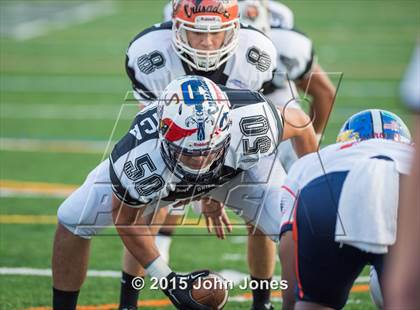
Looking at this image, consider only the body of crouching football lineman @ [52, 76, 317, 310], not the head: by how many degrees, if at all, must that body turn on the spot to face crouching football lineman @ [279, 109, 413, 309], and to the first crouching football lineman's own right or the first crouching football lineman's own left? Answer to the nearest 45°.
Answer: approximately 45° to the first crouching football lineman's own left

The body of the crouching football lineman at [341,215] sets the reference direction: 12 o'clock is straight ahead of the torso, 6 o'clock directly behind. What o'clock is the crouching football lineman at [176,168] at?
the crouching football lineman at [176,168] is roughly at 10 o'clock from the crouching football lineman at [341,215].

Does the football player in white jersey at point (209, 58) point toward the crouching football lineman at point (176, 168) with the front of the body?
yes

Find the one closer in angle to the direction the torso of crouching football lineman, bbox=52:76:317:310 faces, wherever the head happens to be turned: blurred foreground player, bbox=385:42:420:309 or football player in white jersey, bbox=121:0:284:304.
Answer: the blurred foreground player

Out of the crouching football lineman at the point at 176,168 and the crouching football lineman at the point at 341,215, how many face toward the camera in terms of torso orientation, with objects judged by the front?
1

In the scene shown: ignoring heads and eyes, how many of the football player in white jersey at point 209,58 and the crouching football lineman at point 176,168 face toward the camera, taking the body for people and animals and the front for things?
2

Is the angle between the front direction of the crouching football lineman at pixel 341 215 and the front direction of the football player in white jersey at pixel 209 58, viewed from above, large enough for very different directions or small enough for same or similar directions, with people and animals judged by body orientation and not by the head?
very different directions

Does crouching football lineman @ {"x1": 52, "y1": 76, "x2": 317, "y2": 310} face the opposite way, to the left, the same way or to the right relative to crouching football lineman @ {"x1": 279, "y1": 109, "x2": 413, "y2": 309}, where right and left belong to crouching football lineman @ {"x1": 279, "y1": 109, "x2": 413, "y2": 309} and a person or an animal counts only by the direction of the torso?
the opposite way

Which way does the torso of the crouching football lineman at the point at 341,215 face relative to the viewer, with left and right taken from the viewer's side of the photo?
facing away from the viewer

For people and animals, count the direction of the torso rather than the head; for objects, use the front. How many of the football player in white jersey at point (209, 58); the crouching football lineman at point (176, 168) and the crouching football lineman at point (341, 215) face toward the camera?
2
